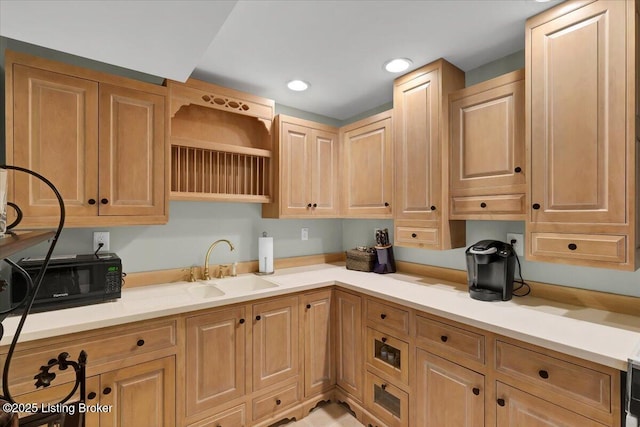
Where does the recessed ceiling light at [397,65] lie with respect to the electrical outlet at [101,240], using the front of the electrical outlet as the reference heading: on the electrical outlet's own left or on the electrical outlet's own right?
on the electrical outlet's own left

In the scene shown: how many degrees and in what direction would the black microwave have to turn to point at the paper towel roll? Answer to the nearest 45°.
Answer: approximately 90° to its left

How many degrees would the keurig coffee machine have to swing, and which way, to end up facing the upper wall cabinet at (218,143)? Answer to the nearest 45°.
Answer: approximately 45° to its right

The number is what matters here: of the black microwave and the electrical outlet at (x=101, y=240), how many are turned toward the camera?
2

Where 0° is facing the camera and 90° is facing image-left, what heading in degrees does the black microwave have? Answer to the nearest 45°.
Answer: approximately 0°

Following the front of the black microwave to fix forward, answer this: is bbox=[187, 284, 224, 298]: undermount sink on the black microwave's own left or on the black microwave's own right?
on the black microwave's own left
